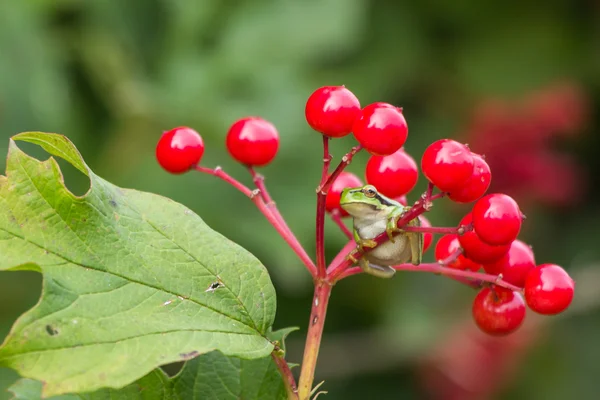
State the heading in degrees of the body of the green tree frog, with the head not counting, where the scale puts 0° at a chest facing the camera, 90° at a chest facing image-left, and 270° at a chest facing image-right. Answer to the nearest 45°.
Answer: approximately 45°
